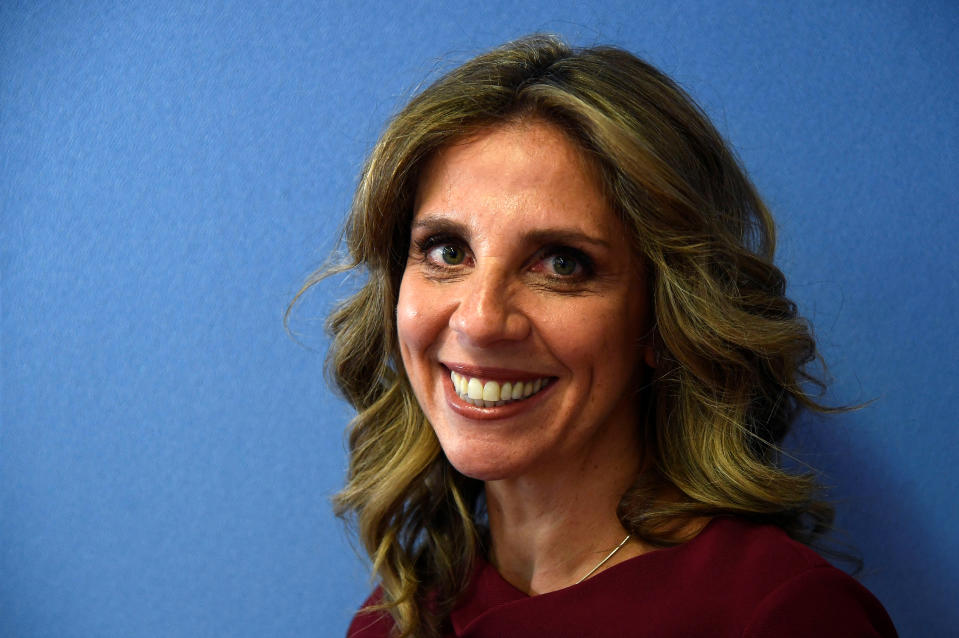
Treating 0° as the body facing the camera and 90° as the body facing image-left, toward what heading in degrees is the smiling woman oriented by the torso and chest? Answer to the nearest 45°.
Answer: approximately 45°

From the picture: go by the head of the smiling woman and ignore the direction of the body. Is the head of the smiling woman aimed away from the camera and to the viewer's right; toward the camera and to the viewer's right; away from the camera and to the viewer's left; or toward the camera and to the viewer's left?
toward the camera and to the viewer's left
